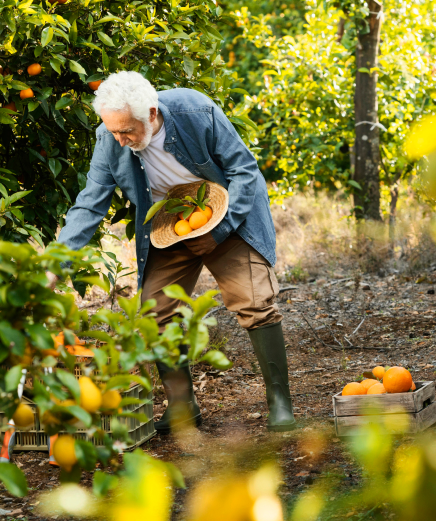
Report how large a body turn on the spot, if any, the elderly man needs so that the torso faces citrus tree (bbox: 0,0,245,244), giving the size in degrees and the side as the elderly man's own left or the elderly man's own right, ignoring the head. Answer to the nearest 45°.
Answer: approximately 90° to the elderly man's own right

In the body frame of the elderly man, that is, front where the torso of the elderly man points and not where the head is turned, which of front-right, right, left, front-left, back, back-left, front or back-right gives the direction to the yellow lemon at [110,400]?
front-left

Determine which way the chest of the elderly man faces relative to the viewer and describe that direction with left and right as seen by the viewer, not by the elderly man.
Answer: facing the viewer and to the left of the viewer

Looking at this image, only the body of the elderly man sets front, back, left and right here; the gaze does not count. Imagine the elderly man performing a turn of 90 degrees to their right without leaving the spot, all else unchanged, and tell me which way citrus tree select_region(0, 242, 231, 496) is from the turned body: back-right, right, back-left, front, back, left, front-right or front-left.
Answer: back-left

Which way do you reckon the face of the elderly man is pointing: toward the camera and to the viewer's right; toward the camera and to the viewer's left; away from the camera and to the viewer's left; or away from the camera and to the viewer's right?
toward the camera and to the viewer's left

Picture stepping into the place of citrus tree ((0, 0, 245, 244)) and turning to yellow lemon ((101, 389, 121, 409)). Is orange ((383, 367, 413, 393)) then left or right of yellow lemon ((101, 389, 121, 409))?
left

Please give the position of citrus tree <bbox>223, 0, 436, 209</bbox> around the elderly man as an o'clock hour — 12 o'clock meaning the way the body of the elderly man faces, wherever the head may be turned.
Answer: The citrus tree is roughly at 5 o'clock from the elderly man.

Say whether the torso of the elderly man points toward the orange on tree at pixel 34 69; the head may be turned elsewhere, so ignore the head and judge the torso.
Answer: no
